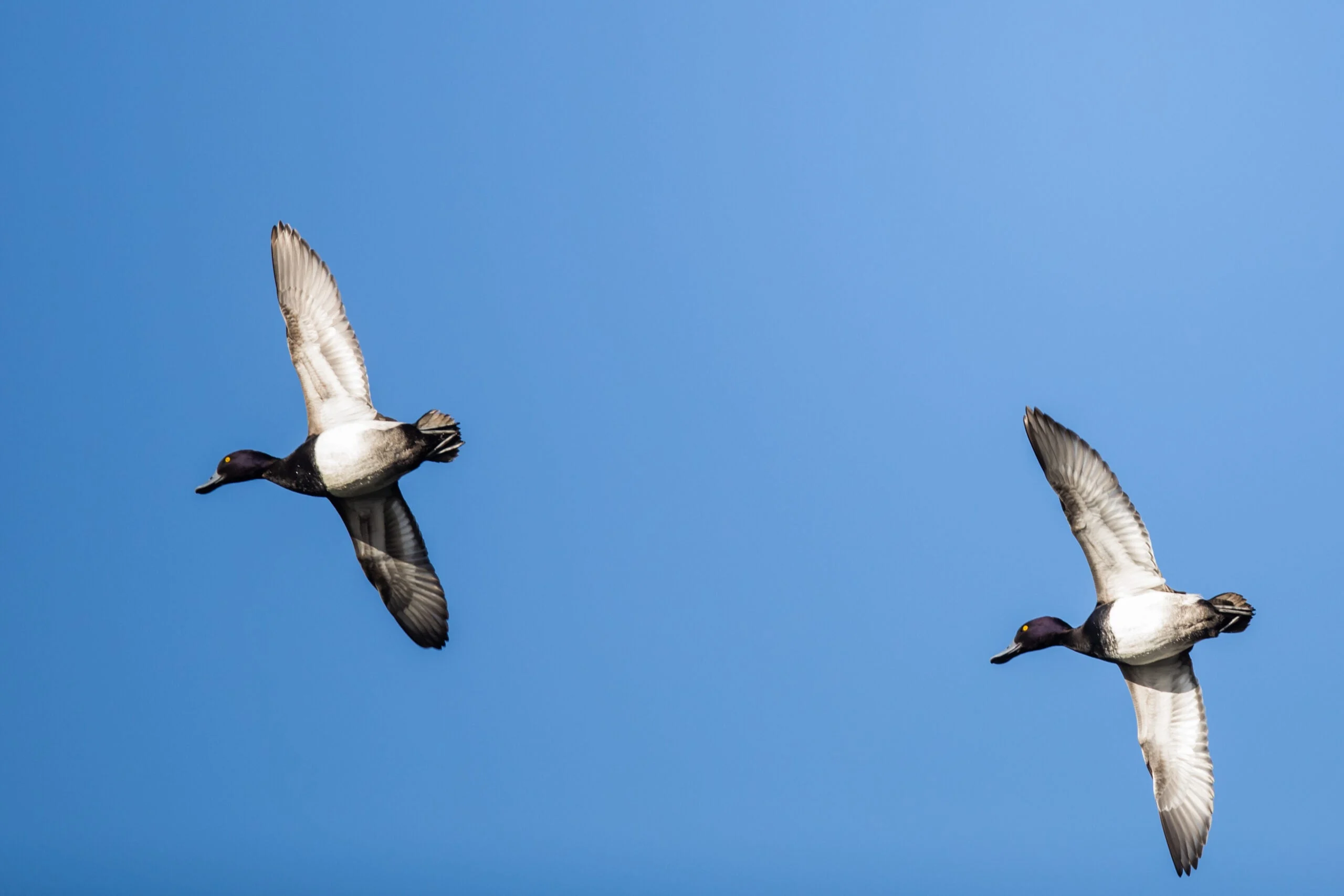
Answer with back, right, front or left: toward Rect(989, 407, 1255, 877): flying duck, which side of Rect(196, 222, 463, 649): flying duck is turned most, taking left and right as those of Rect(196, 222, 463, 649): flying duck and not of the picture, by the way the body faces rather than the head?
back

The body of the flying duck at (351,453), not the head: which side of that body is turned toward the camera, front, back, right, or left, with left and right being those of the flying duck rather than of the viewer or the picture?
left

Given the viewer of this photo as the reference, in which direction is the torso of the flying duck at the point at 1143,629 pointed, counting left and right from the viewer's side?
facing to the left of the viewer

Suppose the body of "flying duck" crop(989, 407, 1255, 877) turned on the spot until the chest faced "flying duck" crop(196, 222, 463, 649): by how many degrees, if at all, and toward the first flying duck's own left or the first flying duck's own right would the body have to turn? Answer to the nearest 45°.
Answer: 0° — it already faces it

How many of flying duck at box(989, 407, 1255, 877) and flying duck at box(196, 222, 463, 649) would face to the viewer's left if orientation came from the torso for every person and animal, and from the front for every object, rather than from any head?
2
